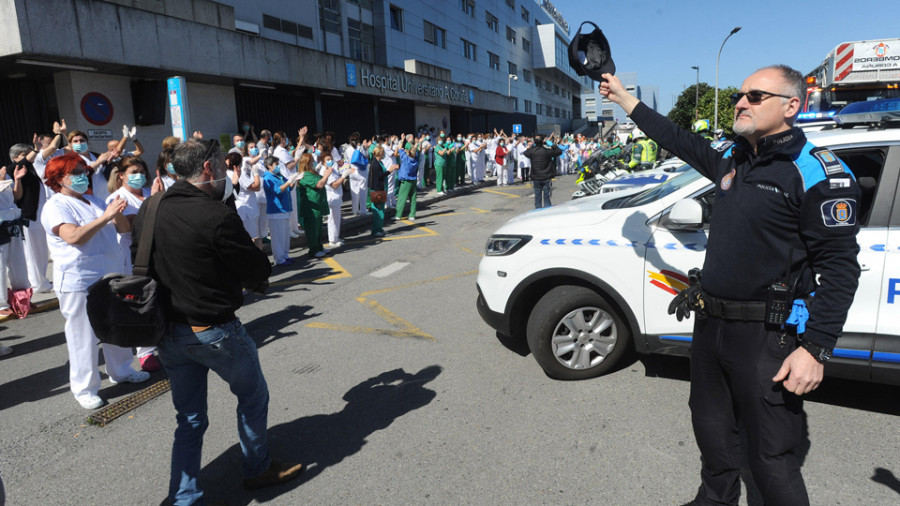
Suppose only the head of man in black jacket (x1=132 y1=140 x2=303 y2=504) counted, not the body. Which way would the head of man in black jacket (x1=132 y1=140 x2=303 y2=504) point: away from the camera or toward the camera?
away from the camera

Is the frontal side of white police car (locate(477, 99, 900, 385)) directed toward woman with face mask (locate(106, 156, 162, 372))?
yes

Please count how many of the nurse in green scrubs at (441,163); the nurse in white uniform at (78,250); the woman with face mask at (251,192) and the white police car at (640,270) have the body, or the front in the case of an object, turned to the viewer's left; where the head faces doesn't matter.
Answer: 1

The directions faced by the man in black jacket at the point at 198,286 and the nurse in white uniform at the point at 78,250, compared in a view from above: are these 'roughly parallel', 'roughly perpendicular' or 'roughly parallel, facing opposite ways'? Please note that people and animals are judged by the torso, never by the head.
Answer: roughly perpendicular

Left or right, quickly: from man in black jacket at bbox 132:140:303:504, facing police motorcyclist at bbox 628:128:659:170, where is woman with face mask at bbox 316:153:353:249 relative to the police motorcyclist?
left

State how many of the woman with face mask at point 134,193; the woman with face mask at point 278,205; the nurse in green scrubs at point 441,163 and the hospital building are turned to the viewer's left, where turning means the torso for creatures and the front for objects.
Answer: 0

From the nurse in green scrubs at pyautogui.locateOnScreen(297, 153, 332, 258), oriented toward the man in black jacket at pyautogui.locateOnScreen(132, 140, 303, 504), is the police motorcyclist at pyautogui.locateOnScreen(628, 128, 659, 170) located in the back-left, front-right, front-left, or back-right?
back-left

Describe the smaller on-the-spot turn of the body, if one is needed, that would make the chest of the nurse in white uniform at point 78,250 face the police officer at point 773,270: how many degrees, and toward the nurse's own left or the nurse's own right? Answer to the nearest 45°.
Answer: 0° — they already face them

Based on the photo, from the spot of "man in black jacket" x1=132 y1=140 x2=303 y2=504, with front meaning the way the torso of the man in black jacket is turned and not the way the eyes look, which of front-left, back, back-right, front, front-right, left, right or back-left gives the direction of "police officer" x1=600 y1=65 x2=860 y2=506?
right

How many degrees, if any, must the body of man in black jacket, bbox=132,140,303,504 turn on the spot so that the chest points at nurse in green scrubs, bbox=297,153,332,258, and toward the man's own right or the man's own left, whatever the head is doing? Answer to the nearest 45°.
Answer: approximately 45° to the man's own left

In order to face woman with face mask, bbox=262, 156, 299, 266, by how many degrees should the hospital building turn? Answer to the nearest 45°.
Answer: approximately 45° to its right

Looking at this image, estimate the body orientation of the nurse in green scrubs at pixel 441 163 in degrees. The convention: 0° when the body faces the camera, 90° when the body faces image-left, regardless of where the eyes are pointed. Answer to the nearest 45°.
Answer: approximately 315°

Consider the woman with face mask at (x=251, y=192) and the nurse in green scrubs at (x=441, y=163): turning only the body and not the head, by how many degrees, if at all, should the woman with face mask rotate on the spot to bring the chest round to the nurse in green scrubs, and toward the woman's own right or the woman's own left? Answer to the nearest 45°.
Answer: approximately 90° to the woman's own left

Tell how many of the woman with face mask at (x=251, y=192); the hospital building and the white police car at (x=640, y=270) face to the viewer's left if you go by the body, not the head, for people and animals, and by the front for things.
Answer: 1

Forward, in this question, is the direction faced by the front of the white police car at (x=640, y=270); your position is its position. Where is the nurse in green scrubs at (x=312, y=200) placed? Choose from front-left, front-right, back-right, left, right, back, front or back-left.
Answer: front-right

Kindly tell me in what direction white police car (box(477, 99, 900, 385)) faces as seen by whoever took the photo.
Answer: facing to the left of the viewer

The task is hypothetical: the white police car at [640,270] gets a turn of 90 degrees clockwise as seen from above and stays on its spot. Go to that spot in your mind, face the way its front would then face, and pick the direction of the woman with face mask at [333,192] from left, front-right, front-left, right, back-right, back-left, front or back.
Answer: front-left

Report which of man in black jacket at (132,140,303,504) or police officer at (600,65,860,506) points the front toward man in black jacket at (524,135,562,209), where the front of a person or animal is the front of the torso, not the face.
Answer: man in black jacket at (132,140,303,504)
